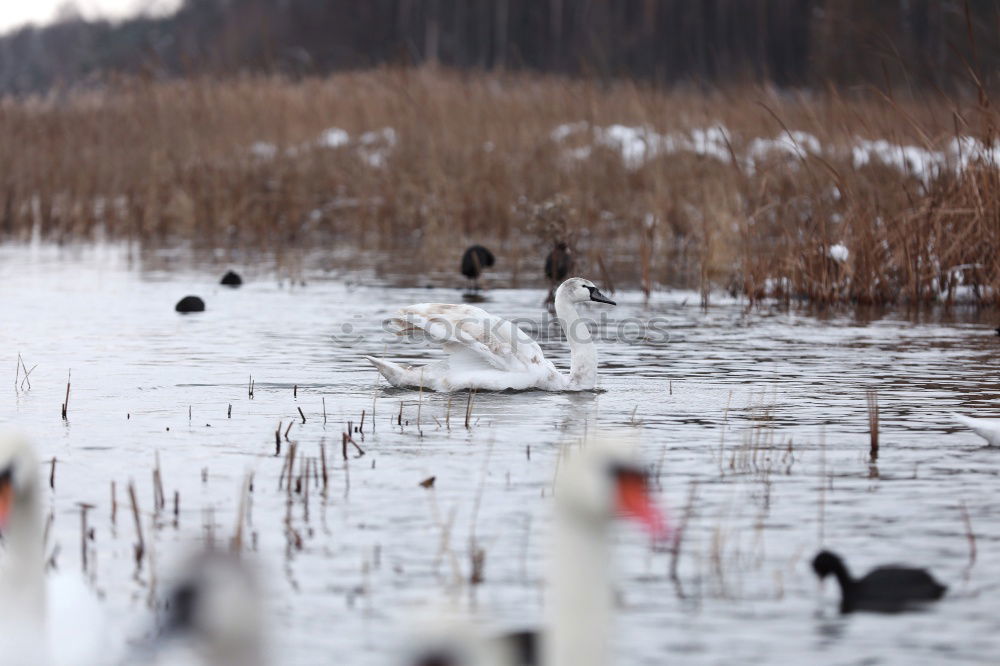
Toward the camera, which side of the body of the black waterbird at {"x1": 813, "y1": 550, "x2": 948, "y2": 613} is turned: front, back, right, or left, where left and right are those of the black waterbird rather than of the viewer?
left

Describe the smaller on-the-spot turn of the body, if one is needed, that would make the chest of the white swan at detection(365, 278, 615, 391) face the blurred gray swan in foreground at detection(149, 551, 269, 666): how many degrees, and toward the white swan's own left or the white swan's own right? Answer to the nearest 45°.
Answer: approximately 90° to the white swan's own right

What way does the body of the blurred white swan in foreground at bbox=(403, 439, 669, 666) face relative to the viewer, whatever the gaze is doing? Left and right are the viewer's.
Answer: facing to the right of the viewer

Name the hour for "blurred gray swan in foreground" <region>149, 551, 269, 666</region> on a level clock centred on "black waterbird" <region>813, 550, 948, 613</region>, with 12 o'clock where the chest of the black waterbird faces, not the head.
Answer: The blurred gray swan in foreground is roughly at 10 o'clock from the black waterbird.

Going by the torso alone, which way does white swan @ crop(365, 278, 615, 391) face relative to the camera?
to the viewer's right

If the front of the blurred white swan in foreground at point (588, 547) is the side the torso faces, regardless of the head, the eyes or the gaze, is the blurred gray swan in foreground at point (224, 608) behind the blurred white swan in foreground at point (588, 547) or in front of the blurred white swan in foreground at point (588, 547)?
behind

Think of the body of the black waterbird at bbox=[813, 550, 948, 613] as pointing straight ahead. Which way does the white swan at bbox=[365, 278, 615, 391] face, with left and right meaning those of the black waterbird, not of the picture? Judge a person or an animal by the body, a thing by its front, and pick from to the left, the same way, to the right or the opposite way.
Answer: the opposite way
